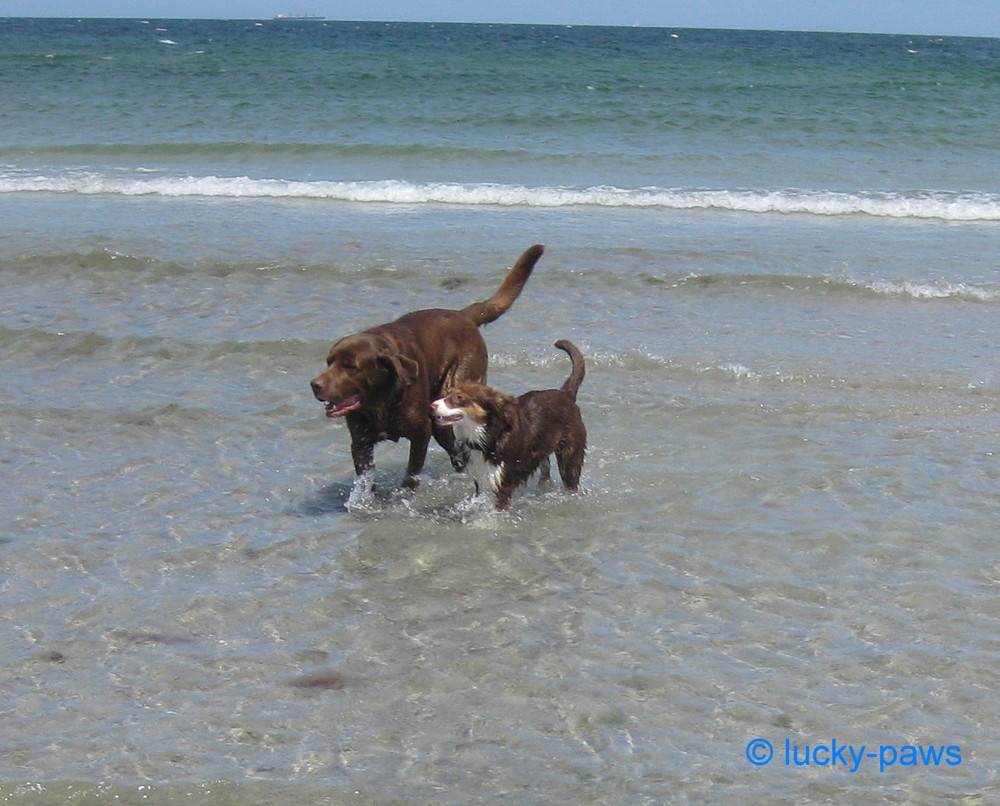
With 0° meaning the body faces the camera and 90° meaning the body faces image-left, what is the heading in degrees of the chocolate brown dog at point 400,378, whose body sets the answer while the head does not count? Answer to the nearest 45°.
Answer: approximately 45°

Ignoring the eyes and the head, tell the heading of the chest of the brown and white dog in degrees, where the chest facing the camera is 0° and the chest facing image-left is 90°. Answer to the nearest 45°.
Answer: approximately 45°
